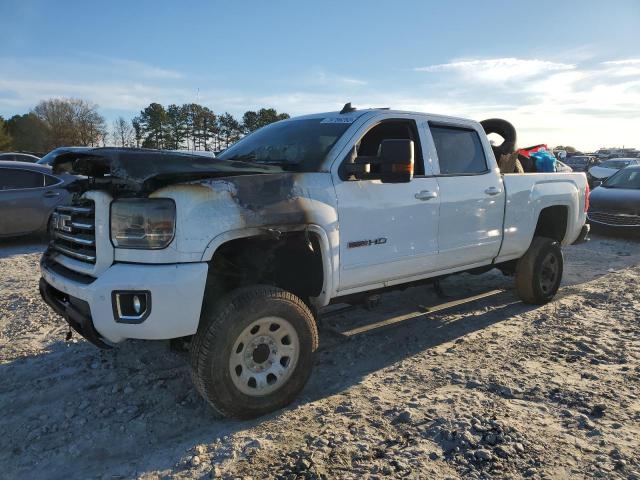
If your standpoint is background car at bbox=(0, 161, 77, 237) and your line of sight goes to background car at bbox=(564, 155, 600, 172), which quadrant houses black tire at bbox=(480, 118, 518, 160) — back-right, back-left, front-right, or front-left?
front-right

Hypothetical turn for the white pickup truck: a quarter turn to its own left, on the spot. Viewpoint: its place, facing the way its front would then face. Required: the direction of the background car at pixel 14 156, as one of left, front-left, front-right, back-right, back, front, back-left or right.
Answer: back

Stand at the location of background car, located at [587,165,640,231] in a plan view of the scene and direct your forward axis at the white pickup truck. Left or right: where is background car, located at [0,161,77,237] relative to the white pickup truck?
right

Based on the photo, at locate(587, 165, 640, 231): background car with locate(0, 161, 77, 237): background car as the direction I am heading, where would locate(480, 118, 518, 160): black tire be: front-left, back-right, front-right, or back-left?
front-left

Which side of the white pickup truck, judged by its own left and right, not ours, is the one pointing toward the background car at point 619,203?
back

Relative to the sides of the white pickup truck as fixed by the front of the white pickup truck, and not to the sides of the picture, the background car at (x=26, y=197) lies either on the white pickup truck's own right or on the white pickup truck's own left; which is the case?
on the white pickup truck's own right

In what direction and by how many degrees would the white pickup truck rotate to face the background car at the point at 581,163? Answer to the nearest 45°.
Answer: approximately 180°

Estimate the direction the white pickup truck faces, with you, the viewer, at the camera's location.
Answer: facing the viewer and to the left of the viewer

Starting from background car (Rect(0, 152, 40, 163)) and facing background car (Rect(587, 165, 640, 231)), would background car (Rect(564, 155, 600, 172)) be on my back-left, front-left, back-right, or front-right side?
front-left
